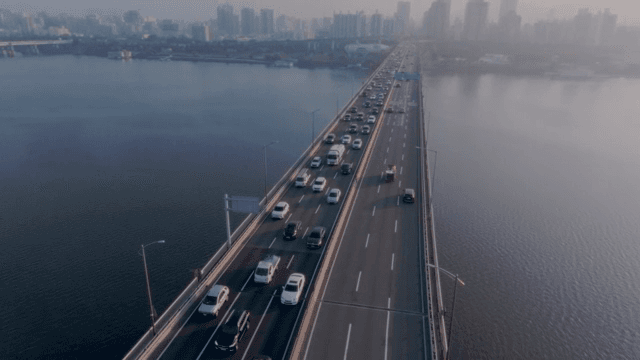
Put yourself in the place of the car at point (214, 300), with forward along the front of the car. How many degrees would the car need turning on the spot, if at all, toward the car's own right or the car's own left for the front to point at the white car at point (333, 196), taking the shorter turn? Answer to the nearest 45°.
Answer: approximately 180°

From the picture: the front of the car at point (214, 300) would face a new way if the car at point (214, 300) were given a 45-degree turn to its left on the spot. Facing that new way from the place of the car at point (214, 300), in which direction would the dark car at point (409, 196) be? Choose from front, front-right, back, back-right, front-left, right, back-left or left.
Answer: back-left

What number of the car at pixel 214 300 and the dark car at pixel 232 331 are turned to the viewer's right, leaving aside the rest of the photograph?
0

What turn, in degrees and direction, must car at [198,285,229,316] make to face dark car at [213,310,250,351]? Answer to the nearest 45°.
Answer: approximately 45° to its left

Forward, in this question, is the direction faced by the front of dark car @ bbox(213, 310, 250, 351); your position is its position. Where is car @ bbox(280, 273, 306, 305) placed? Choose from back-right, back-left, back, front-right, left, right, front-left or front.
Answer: back

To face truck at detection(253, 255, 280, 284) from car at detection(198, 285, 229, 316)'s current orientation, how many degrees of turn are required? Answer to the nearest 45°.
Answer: approximately 180°

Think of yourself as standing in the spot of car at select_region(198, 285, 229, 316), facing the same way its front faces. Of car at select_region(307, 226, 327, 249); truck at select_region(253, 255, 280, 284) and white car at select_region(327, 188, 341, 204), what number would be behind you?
3

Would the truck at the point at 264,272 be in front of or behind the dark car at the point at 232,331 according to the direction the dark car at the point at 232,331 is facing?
behind

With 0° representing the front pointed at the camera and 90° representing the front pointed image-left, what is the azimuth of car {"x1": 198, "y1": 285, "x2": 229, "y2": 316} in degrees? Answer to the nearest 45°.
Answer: approximately 45°

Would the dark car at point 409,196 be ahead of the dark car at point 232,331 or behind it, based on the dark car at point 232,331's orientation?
behind

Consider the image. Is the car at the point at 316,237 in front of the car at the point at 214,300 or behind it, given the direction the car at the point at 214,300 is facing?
behind

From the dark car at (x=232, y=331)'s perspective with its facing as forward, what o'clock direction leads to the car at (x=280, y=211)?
The car is roughly at 5 o'clock from the dark car.

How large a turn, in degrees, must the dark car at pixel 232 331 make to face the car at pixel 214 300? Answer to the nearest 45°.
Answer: approximately 135° to its right
